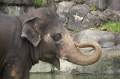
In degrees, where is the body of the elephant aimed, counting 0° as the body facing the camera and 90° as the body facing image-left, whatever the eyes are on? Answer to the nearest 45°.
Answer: approximately 270°

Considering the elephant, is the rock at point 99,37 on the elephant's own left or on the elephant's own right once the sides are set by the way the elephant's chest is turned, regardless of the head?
on the elephant's own left

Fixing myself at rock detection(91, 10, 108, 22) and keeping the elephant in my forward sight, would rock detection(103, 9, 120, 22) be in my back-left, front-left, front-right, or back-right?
back-left

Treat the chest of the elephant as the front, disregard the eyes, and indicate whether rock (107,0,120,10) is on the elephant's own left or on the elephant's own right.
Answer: on the elephant's own left

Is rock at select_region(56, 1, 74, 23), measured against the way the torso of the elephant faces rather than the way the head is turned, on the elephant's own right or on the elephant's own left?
on the elephant's own left

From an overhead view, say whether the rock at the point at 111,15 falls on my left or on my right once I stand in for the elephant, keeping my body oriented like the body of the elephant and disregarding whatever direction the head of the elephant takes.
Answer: on my left

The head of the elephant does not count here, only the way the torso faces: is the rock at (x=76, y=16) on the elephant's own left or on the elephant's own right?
on the elephant's own left

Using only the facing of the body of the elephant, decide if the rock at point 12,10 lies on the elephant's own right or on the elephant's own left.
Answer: on the elephant's own left

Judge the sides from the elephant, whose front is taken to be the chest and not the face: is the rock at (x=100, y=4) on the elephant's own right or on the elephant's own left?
on the elephant's own left
